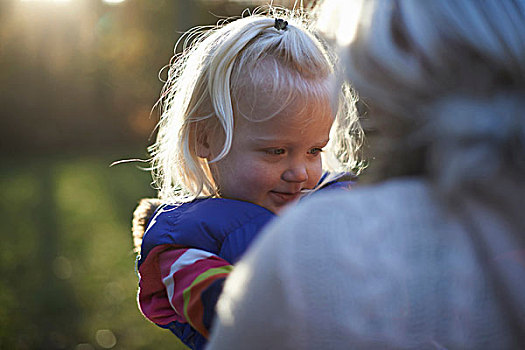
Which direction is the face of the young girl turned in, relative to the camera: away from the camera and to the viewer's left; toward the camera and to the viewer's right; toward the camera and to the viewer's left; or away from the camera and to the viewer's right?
toward the camera and to the viewer's right
